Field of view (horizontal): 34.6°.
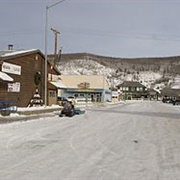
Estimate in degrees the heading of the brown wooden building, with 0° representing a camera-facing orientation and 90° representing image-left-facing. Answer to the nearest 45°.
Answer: approximately 315°
